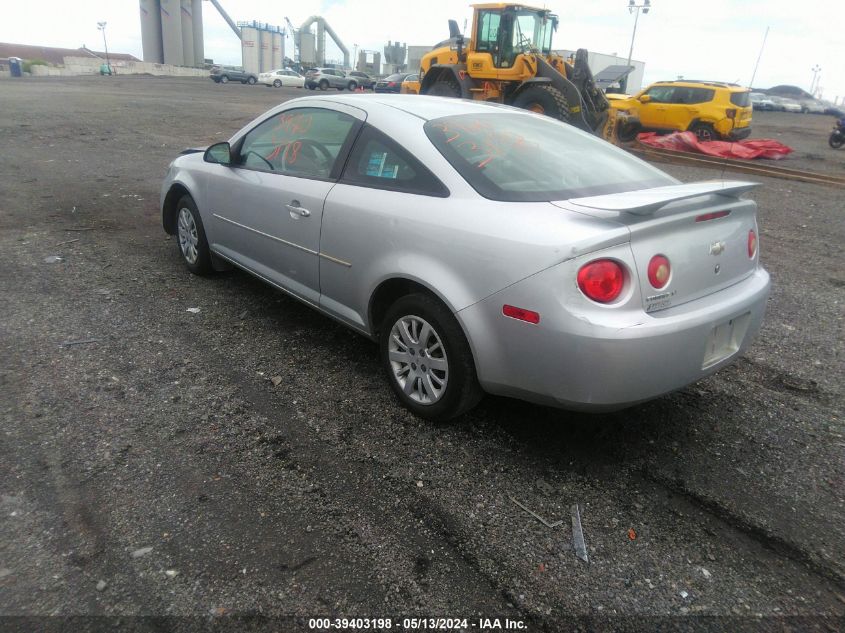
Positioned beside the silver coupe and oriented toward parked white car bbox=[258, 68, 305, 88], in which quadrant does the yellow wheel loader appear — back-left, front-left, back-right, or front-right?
front-right

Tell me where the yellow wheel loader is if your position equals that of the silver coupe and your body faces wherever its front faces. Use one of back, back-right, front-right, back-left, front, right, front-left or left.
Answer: front-right

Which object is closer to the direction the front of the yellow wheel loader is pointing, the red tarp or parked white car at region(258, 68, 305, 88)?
the red tarp

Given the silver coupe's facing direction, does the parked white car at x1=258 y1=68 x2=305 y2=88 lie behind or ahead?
ahead

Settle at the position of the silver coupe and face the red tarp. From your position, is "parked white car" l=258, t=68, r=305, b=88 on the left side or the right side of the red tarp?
left

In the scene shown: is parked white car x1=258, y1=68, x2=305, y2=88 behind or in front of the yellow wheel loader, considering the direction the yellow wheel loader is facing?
behind

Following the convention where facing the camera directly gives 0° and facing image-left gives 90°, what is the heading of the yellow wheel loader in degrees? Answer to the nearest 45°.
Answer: approximately 315°

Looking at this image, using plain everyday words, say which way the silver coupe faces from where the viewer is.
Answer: facing away from the viewer and to the left of the viewer

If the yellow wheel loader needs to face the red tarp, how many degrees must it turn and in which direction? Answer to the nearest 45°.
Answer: approximately 45° to its left
